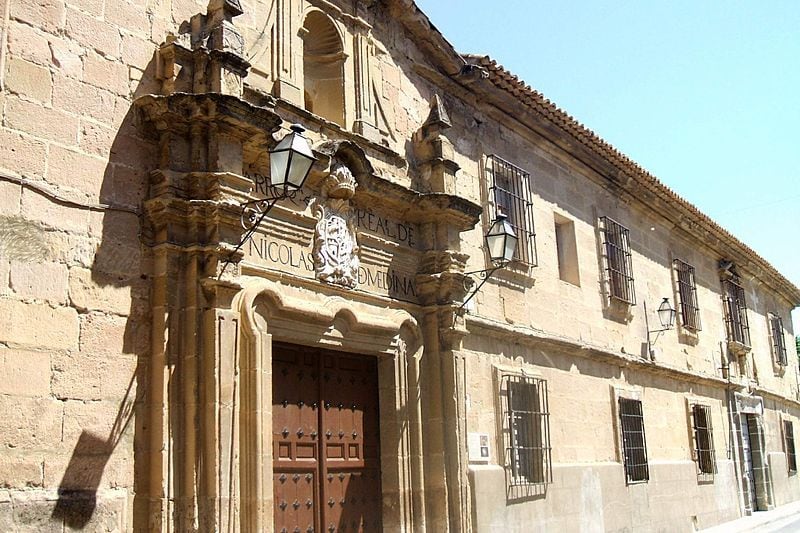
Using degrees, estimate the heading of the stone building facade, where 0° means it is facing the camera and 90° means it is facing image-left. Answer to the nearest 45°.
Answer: approximately 315°
